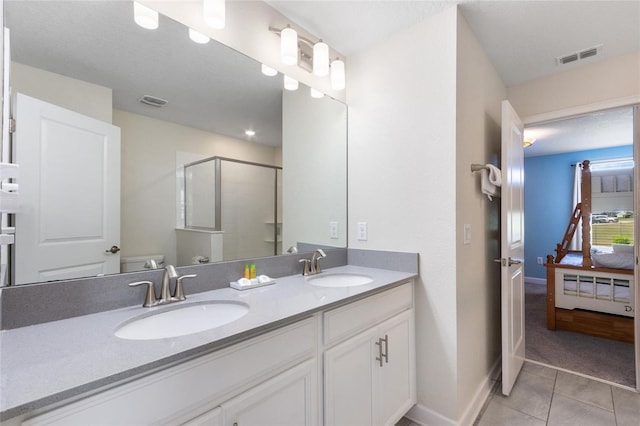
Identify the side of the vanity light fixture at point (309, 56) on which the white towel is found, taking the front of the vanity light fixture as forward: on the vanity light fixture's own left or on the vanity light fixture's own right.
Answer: on the vanity light fixture's own left

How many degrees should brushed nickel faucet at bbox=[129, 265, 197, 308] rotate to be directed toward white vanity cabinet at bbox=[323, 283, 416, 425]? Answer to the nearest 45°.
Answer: approximately 45° to its left

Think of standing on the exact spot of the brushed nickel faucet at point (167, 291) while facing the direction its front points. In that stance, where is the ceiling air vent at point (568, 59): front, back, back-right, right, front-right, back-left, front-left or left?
front-left

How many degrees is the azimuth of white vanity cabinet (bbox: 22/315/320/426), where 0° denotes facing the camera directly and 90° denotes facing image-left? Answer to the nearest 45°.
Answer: approximately 315°
